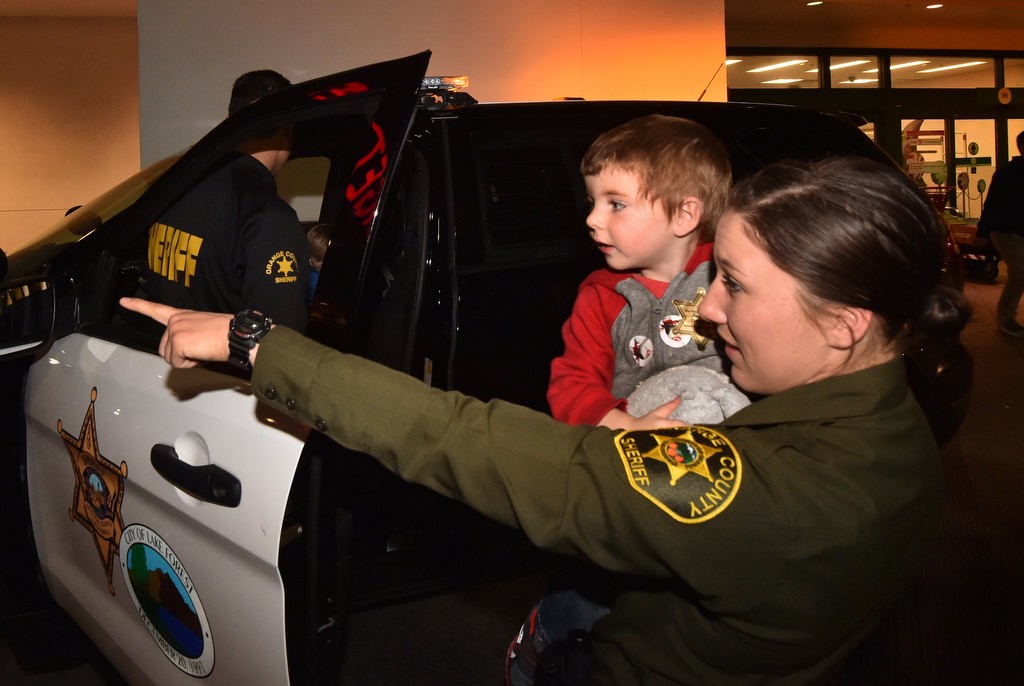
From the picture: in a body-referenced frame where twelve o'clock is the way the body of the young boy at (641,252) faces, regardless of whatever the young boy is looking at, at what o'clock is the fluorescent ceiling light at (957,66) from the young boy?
The fluorescent ceiling light is roughly at 5 o'clock from the young boy.

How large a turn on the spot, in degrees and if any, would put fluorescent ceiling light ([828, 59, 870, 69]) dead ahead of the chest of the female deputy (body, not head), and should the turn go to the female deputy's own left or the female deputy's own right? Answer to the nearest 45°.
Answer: approximately 90° to the female deputy's own right

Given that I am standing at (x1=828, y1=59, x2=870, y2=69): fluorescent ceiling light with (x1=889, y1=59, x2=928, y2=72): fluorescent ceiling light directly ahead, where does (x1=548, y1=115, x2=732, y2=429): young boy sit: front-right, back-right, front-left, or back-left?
back-right

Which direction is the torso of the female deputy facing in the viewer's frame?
to the viewer's left

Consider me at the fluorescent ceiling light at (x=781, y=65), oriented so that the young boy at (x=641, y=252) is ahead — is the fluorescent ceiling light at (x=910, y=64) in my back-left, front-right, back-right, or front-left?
back-left

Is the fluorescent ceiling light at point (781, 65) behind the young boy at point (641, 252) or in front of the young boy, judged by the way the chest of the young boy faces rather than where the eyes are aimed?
behind
